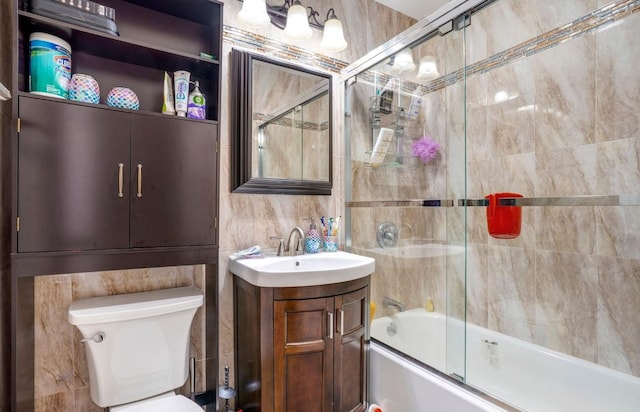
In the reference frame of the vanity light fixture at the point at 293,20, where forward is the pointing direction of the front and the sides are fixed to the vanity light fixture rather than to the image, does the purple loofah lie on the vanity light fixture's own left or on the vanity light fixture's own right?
on the vanity light fixture's own left

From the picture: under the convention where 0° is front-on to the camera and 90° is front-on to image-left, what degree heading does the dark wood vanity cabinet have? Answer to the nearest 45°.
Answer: approximately 315°

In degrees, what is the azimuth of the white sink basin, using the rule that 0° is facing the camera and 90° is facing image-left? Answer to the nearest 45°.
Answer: approximately 315°

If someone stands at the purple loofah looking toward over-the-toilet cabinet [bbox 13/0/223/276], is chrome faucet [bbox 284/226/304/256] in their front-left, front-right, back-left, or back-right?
front-right

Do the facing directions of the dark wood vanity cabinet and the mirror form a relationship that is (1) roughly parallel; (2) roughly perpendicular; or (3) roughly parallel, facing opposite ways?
roughly parallel

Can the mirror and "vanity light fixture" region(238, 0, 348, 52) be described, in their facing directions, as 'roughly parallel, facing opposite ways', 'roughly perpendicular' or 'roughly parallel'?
roughly parallel

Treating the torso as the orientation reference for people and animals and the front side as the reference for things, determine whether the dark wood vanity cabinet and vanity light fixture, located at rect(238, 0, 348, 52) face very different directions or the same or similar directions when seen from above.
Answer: same or similar directions

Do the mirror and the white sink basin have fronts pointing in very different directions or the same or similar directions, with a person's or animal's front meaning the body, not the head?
same or similar directions

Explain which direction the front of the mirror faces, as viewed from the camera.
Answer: facing the viewer and to the right of the viewer

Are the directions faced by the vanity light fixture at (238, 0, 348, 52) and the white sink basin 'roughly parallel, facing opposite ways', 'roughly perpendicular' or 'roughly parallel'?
roughly parallel
